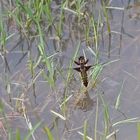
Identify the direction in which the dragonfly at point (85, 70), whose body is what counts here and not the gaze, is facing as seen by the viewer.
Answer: away from the camera
